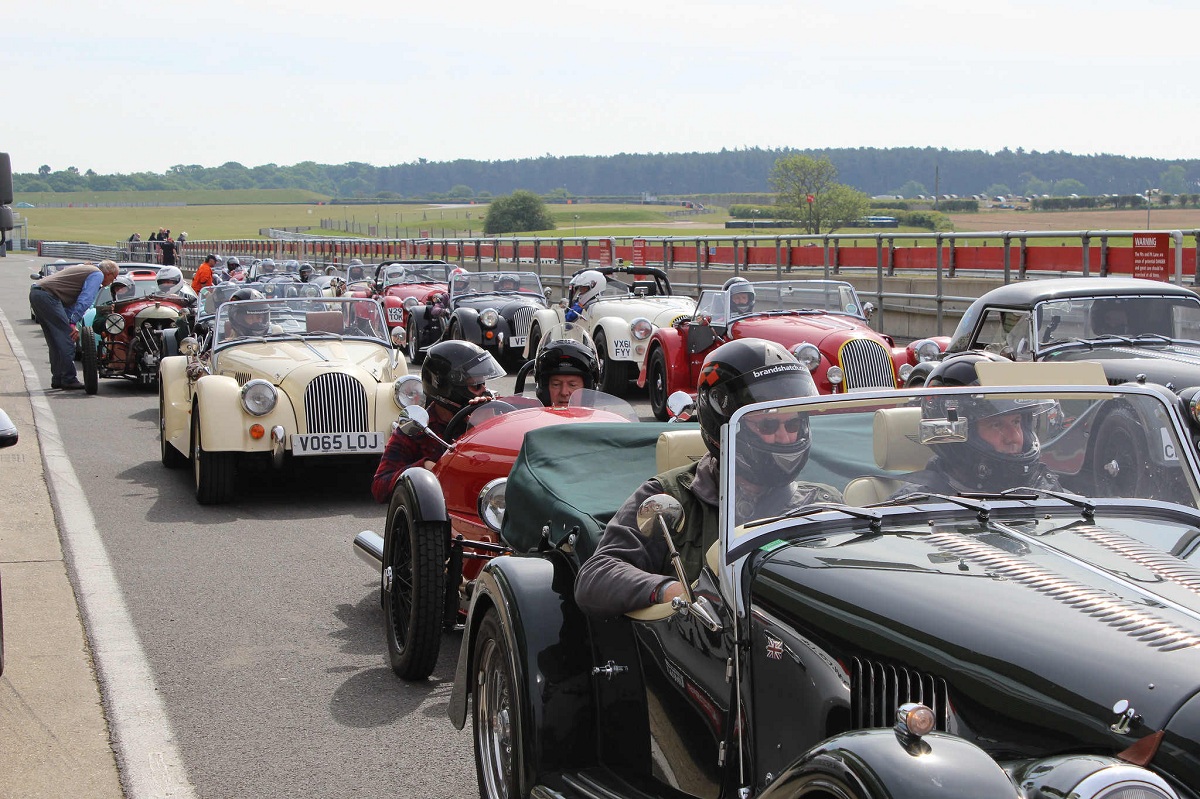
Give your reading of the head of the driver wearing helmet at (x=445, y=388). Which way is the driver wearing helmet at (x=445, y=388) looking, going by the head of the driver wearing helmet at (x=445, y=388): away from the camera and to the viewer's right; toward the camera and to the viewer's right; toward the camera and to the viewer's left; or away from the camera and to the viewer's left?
toward the camera and to the viewer's right

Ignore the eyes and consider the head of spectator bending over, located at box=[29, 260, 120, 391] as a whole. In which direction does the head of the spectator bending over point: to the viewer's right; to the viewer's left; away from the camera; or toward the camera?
to the viewer's right

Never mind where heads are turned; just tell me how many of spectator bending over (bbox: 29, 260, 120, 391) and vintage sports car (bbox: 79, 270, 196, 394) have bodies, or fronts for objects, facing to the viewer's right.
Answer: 1

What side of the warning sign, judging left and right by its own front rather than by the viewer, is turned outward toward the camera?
front

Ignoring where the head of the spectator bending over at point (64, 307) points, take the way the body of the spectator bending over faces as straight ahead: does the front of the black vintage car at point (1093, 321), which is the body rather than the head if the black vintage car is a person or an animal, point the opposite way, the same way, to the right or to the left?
to the right

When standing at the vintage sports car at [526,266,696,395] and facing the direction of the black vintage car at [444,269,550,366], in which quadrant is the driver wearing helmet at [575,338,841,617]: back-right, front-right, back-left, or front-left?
back-left

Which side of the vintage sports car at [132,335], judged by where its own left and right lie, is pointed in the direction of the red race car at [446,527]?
front

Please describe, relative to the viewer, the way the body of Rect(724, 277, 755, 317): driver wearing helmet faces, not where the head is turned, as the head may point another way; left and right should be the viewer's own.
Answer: facing the viewer and to the right of the viewer

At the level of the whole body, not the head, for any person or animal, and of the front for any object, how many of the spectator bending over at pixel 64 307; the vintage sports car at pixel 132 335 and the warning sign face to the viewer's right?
1

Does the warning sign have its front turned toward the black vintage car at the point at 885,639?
yes

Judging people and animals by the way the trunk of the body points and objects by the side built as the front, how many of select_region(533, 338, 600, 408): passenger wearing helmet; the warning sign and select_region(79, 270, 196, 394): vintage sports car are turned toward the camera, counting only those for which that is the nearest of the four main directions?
3

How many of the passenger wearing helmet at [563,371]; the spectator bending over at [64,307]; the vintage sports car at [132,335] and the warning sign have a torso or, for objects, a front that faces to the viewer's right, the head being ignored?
1

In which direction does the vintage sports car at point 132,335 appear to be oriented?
toward the camera
